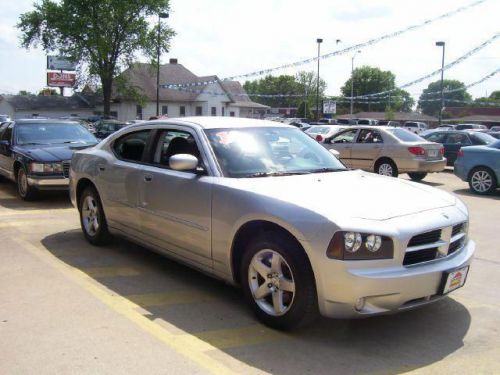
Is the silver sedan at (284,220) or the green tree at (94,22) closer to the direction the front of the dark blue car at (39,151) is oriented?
the silver sedan

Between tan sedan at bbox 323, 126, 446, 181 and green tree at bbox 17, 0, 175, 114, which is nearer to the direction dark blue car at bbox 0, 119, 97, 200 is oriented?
the tan sedan

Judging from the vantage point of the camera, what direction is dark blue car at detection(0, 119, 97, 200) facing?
facing the viewer and to the right of the viewer

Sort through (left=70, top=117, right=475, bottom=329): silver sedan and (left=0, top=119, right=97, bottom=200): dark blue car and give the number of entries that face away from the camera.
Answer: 0

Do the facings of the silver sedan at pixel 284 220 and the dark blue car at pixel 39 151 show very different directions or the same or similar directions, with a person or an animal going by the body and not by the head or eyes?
same or similar directions

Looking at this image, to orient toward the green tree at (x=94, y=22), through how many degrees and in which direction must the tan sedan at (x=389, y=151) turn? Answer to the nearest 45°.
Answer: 0° — it already faces it

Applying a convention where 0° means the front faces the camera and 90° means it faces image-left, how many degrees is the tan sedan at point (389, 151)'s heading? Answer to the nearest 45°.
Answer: approximately 135°

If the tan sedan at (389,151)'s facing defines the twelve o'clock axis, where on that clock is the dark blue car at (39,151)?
The dark blue car is roughly at 9 o'clock from the tan sedan.
